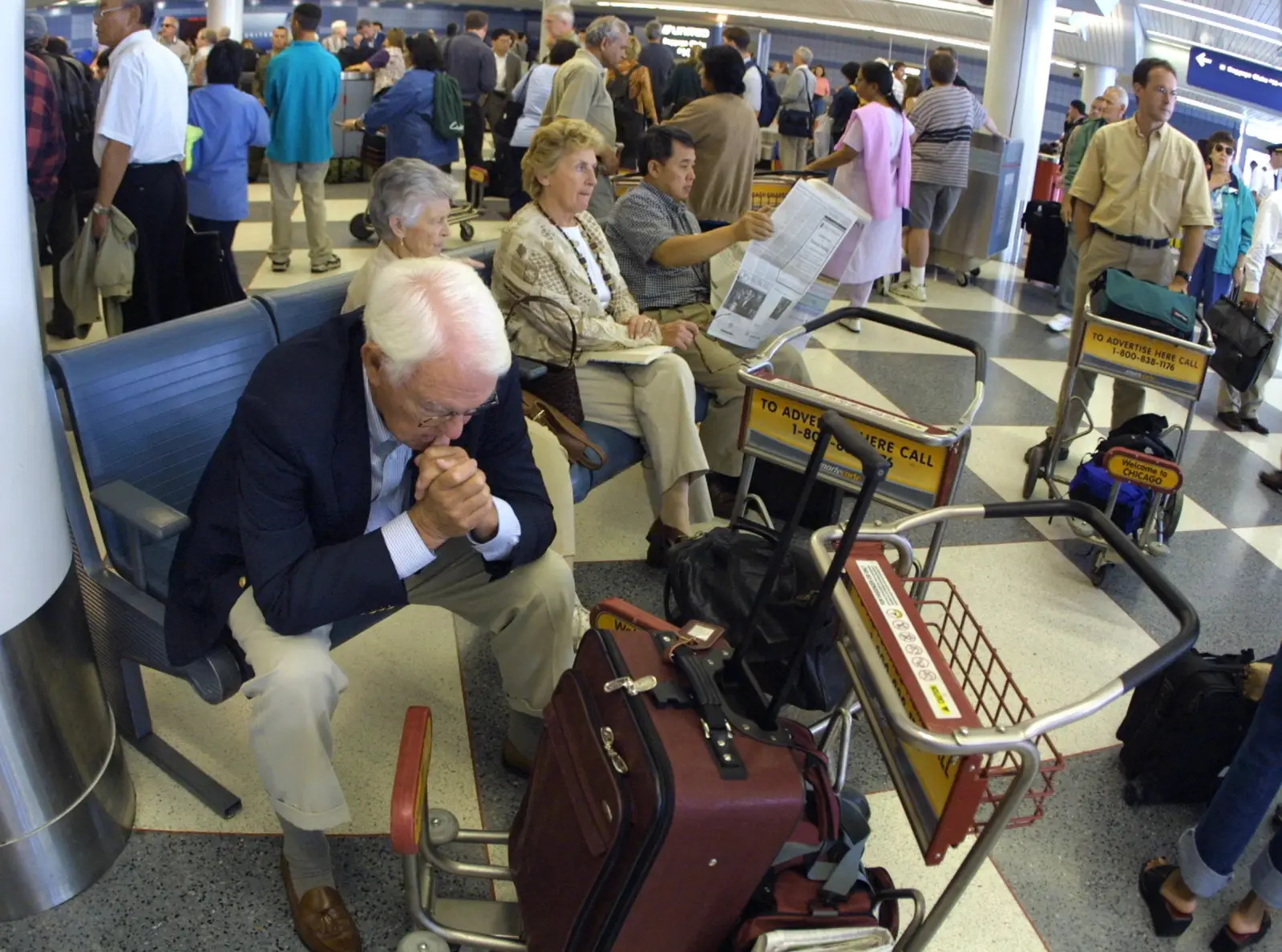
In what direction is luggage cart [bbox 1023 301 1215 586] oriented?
toward the camera

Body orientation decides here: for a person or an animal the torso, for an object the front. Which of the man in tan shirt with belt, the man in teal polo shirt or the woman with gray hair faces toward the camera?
the man in tan shirt with belt

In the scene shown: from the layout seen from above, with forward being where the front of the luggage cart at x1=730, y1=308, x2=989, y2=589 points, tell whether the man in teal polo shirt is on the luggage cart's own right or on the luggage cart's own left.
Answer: on the luggage cart's own right

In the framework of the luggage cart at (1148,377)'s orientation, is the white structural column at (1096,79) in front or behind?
behind

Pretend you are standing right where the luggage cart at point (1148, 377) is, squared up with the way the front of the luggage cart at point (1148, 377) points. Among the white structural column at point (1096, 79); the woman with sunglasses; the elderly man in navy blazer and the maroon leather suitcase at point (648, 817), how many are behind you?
2

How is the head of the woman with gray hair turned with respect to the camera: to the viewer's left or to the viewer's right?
to the viewer's right

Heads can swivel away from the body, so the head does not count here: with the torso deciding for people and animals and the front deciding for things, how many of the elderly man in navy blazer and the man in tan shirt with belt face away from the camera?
0

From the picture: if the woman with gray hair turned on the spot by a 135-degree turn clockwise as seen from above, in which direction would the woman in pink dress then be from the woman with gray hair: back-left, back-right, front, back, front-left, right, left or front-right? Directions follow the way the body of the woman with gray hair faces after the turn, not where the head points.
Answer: back

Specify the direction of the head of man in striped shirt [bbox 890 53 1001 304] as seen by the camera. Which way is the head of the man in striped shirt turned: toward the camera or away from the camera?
away from the camera

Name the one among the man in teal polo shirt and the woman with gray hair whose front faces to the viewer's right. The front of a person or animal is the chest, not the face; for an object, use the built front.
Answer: the woman with gray hair

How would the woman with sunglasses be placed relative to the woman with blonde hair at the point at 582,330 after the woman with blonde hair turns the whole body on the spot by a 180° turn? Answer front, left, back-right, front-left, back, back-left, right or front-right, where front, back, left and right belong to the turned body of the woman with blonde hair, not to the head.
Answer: right

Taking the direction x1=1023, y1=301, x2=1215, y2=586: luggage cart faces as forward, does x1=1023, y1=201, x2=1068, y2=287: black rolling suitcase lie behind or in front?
behind
